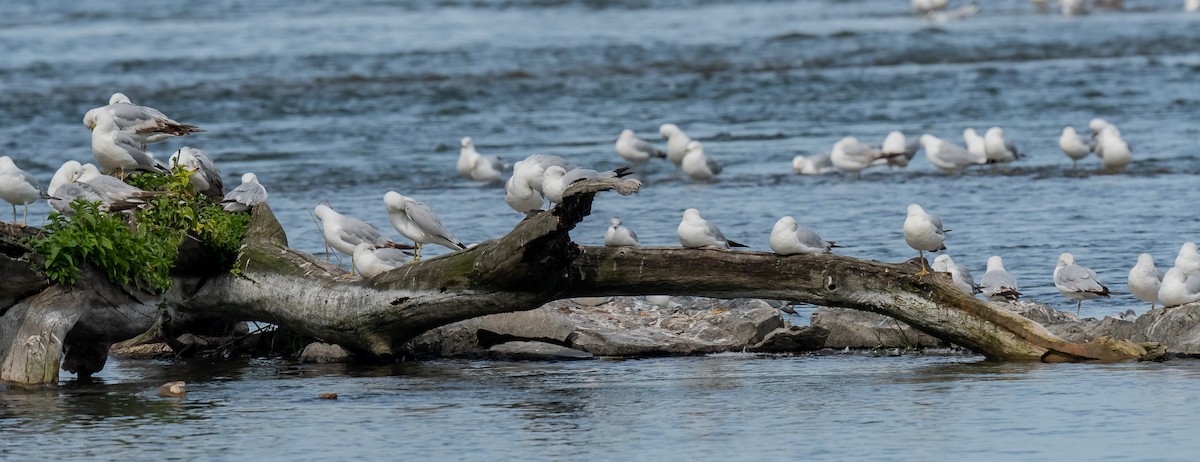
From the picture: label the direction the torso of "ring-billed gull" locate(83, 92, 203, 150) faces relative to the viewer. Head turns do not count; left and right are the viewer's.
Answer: facing to the left of the viewer

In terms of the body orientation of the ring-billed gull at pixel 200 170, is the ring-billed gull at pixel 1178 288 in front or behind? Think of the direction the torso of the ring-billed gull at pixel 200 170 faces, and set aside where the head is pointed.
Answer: behind

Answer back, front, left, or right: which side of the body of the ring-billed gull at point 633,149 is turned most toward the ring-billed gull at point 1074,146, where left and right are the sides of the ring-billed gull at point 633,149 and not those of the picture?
back

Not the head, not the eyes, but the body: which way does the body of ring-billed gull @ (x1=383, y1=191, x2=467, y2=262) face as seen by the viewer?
to the viewer's left

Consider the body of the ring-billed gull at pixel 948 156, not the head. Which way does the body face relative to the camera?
to the viewer's left

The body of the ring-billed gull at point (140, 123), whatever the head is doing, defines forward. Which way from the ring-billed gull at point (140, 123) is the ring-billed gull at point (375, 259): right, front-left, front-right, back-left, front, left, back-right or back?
back-left

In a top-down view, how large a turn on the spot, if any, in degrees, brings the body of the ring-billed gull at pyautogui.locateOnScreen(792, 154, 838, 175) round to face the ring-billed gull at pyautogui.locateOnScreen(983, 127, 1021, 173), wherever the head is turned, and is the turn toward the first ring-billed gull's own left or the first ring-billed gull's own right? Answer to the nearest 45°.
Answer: approximately 180°

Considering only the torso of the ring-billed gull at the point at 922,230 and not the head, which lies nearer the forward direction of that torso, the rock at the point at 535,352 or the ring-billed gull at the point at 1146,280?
the rock

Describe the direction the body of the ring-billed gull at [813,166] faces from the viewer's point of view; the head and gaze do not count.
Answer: to the viewer's left

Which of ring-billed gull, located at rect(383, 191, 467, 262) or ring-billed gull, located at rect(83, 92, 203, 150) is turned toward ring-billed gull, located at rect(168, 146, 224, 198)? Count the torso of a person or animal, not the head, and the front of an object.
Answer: ring-billed gull, located at rect(383, 191, 467, 262)

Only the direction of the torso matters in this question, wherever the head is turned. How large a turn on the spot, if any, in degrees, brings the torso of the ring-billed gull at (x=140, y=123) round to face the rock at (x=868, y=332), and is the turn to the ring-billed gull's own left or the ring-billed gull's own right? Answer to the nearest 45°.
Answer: approximately 135° to the ring-billed gull's own left

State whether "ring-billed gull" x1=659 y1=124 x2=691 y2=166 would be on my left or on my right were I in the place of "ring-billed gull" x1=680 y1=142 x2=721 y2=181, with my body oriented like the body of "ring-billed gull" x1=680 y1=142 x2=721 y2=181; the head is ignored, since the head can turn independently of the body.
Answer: on my right
